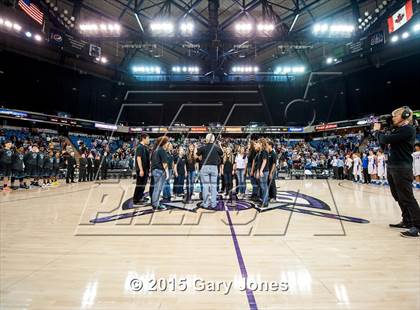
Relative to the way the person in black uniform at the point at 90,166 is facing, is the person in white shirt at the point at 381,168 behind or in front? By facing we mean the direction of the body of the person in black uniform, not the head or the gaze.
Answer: in front

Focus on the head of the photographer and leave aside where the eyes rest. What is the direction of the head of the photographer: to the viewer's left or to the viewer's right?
to the viewer's left

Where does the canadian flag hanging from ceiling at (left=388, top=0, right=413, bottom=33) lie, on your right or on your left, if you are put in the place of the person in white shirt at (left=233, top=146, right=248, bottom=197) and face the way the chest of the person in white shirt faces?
on your left

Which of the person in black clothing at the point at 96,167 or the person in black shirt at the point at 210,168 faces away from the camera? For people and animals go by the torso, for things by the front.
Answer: the person in black shirt at the point at 210,168

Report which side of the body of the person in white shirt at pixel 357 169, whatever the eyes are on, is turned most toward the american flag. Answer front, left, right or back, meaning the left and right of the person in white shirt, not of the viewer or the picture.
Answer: front

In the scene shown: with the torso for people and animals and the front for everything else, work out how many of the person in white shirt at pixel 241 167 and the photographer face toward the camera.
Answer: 1

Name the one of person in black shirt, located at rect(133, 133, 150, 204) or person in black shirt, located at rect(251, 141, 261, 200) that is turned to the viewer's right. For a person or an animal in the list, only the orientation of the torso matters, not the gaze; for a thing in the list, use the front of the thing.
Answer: person in black shirt, located at rect(133, 133, 150, 204)

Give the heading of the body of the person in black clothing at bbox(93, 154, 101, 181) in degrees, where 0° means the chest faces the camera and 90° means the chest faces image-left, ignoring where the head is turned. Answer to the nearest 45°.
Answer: approximately 315°

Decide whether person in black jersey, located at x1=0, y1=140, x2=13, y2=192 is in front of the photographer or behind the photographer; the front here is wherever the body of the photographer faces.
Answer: in front

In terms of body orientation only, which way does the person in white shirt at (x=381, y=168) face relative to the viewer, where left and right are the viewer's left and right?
facing the viewer and to the left of the viewer

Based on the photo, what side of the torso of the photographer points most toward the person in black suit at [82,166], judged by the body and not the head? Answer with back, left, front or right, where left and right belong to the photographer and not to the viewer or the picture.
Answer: front

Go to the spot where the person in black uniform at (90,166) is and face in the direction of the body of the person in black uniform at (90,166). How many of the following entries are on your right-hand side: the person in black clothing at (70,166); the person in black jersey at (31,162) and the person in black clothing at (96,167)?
2

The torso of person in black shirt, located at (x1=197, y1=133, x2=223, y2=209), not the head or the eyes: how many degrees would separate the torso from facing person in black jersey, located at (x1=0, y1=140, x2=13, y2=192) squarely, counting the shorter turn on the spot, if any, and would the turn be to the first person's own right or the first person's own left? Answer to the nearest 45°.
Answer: approximately 45° to the first person's own left

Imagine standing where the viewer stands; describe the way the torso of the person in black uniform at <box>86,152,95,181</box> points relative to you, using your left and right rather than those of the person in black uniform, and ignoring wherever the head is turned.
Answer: facing the viewer and to the right of the viewer
